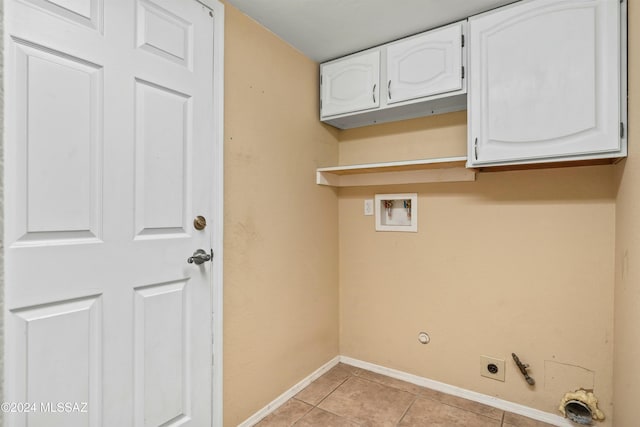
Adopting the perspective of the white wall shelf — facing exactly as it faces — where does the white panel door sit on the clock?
The white panel door is roughly at 12 o'clock from the white wall shelf.

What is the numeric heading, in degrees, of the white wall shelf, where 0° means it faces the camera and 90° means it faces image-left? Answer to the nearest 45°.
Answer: approximately 45°

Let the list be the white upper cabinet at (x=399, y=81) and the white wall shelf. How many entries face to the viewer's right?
0

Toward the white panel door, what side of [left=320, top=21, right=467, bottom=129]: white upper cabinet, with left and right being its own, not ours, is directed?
front

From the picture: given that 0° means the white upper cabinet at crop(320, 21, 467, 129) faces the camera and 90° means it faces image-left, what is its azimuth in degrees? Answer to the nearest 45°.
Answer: approximately 45°
